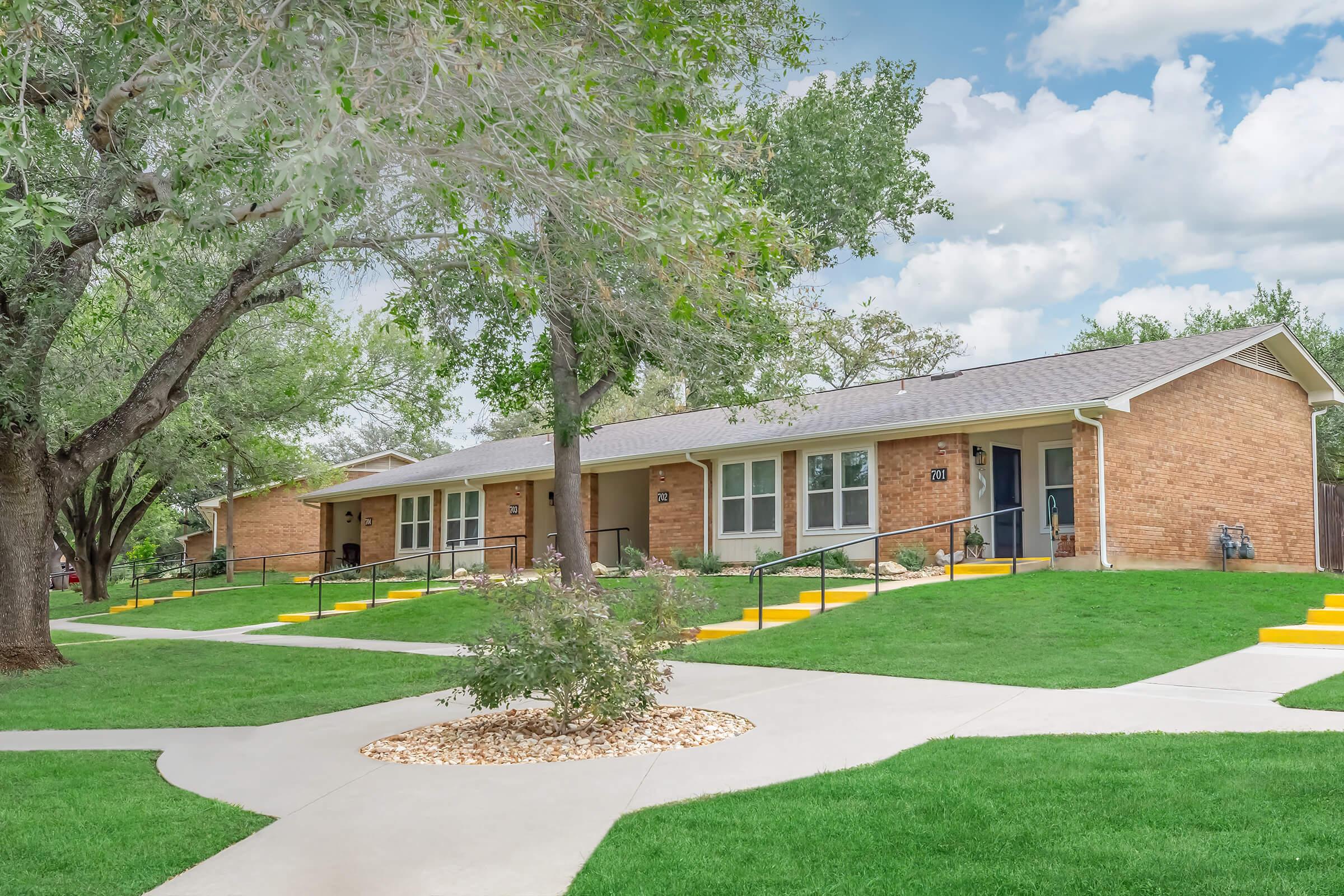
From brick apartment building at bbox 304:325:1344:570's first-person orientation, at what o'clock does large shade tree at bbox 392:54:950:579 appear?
The large shade tree is roughly at 12 o'clock from the brick apartment building.

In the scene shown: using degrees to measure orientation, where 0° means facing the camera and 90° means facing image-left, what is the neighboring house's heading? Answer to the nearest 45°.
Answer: approximately 45°

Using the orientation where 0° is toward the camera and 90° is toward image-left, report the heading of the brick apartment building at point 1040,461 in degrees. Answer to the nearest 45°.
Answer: approximately 45°

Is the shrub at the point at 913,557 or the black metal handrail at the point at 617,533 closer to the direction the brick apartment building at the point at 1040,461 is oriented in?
the shrub

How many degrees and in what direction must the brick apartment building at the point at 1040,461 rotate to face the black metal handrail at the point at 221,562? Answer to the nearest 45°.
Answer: approximately 90° to its right

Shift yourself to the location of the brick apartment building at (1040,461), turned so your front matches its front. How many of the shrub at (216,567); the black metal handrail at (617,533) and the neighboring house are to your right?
3

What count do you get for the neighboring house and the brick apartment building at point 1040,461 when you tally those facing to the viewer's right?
0

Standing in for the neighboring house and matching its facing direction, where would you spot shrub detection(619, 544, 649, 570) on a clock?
The shrub is roughly at 10 o'clock from the neighboring house.

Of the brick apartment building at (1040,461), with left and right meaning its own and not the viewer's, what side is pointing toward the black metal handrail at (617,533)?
right

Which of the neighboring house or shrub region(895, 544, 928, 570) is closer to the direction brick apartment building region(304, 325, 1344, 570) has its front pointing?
the shrub
